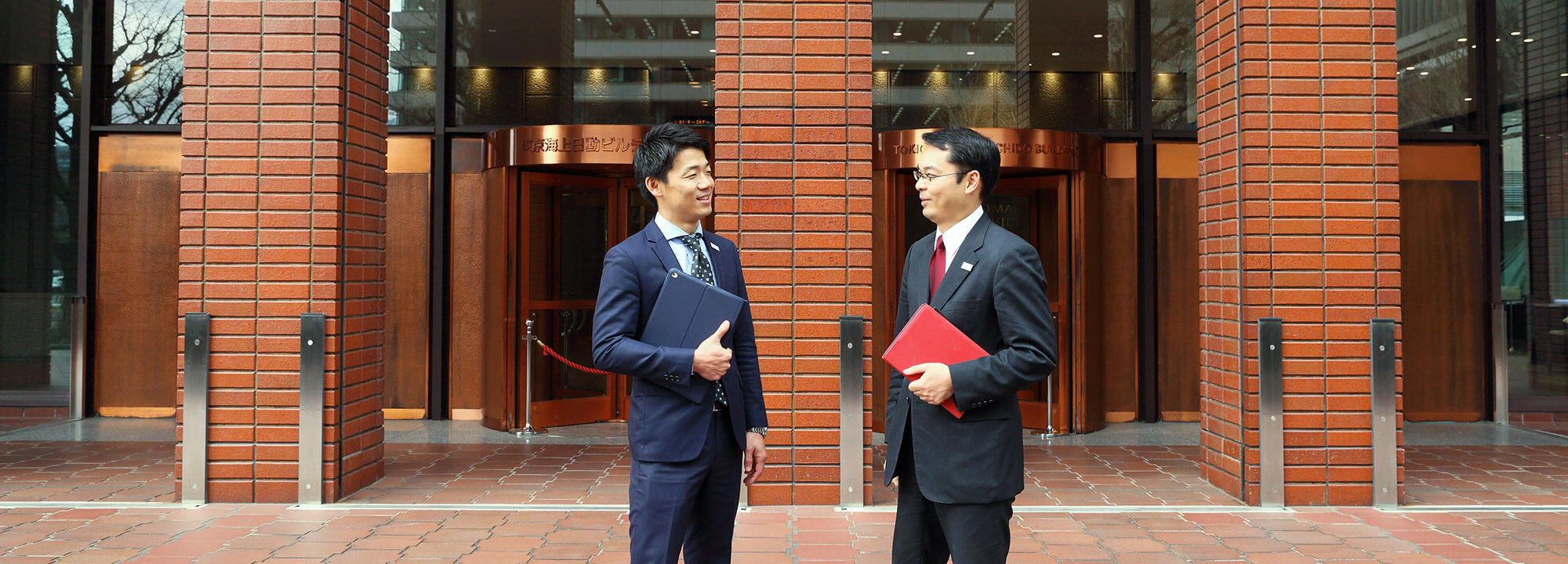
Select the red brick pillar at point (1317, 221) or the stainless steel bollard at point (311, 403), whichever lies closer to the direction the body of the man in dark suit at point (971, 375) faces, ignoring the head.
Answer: the stainless steel bollard

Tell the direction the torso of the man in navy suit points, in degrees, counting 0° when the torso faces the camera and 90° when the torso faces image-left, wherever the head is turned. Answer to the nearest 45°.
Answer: approximately 315°

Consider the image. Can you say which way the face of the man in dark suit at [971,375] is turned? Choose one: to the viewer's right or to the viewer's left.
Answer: to the viewer's left

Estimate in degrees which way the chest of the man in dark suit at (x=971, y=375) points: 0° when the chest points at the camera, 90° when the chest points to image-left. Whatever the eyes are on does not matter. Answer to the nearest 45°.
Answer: approximately 45°

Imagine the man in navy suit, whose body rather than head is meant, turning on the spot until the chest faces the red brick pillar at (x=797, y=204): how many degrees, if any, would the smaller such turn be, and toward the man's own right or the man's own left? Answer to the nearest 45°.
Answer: approximately 135° to the man's own left

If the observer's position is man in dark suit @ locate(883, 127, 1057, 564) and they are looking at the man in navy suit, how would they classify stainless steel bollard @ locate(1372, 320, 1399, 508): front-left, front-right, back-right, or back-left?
back-right

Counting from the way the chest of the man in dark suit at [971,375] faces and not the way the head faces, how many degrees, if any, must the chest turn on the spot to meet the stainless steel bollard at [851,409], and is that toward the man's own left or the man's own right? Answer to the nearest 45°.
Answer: approximately 135° to the man's own right

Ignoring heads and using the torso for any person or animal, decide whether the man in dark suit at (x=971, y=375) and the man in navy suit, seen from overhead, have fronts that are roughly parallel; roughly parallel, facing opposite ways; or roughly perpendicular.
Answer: roughly perpendicular
